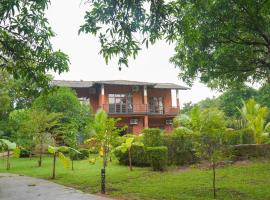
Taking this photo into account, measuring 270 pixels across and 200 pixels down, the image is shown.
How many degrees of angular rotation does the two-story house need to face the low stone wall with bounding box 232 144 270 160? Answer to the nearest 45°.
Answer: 0° — it already faces it

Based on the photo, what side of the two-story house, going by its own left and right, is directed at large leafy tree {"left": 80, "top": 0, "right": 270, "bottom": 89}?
front

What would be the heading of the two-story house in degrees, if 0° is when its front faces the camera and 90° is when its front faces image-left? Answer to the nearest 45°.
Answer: approximately 0°

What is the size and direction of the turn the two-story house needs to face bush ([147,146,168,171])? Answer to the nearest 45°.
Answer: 0° — it already faces it

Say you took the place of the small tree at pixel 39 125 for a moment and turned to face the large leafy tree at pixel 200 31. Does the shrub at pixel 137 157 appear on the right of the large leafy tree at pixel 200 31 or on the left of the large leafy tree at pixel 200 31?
left

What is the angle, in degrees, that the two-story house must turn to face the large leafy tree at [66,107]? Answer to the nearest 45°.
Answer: approximately 45° to its right

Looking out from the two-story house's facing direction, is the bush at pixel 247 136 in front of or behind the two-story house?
in front

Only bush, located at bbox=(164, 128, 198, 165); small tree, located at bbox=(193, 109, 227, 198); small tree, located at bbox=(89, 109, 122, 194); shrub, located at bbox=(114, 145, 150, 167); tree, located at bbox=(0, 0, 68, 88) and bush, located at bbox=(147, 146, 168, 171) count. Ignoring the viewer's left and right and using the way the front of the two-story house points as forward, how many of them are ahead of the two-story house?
6

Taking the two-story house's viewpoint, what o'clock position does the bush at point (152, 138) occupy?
The bush is roughly at 12 o'clock from the two-story house.

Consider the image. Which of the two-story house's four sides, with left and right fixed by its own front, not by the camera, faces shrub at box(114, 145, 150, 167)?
front

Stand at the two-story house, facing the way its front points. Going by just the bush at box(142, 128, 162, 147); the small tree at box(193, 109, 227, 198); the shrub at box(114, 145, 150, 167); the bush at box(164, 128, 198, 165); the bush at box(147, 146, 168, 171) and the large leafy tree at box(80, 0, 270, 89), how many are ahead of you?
6
